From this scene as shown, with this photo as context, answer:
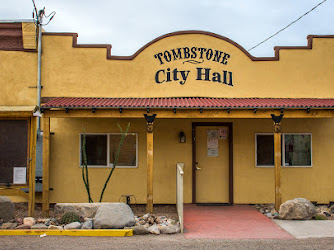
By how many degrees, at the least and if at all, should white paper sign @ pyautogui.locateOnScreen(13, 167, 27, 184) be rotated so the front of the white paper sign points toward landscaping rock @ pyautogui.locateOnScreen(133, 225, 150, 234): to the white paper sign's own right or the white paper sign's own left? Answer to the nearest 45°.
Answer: approximately 45° to the white paper sign's own left

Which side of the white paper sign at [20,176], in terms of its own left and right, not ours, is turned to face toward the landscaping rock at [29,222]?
front

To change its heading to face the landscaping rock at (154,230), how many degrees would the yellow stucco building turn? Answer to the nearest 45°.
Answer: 0° — it already faces it

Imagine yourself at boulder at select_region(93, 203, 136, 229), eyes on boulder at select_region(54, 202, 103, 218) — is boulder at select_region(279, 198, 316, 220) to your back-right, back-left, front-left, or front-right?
back-right

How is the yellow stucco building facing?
toward the camera

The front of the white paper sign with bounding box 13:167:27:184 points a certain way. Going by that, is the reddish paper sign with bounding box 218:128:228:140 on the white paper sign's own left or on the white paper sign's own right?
on the white paper sign's own left

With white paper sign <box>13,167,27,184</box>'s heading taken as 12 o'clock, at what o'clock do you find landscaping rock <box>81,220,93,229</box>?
The landscaping rock is roughly at 11 o'clock from the white paper sign.

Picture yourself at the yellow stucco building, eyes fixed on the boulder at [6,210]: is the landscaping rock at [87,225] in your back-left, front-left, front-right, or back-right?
front-left

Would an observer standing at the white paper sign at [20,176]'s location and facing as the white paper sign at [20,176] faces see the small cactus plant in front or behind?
in front

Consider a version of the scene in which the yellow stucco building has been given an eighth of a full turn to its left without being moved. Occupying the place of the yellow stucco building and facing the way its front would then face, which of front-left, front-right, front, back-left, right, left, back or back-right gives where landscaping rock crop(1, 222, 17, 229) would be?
right

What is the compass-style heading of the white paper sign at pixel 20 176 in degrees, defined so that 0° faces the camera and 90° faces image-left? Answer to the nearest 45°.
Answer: approximately 0°

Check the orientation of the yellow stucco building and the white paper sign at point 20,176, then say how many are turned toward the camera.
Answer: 2

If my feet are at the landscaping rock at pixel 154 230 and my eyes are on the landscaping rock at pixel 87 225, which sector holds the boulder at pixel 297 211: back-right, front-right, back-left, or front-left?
back-right

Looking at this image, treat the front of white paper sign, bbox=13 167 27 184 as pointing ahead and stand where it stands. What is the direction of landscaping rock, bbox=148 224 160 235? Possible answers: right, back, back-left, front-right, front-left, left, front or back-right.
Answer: front-left

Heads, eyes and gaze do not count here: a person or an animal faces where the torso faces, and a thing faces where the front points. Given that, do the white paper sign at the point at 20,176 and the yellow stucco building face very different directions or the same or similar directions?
same or similar directions
